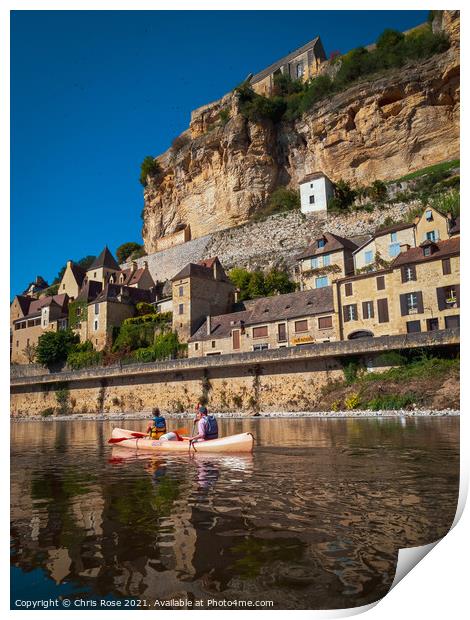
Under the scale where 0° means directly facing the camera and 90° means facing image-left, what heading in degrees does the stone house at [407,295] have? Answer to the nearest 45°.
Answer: approximately 45°

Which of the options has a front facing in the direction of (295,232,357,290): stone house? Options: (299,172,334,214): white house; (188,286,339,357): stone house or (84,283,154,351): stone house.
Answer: (299,172,334,214): white house

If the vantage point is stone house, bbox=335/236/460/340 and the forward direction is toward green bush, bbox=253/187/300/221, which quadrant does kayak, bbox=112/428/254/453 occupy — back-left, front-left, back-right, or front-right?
back-left

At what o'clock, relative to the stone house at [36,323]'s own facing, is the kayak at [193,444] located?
The kayak is roughly at 12 o'clock from the stone house.

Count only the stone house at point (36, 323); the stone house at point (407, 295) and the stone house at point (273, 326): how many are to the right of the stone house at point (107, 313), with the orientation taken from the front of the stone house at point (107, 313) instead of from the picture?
1

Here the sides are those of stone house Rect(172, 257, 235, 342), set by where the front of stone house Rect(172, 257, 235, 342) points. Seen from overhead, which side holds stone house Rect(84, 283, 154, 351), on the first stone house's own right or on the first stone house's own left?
on the first stone house's own right

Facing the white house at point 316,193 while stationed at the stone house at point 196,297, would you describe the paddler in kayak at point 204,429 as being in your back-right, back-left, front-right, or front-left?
back-right

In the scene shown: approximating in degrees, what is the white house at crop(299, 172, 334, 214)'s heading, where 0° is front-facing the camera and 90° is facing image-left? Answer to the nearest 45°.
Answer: approximately 0°

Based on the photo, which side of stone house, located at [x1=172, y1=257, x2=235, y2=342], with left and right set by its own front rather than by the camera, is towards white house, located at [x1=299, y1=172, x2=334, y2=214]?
back
